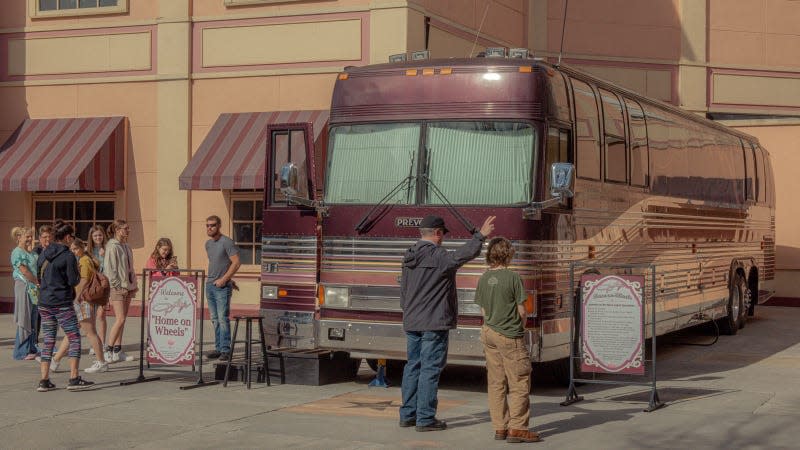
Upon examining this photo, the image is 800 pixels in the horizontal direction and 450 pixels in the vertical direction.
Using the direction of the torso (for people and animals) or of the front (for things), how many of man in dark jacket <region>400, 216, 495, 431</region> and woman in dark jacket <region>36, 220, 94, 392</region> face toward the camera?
0

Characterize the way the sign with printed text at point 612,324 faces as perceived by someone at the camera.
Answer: facing the viewer

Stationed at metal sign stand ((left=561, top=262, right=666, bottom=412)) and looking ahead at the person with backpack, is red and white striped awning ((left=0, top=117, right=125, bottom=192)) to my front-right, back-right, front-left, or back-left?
front-right

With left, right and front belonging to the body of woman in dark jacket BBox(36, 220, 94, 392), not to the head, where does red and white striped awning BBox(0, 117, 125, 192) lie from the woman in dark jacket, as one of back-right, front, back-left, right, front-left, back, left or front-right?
front-left

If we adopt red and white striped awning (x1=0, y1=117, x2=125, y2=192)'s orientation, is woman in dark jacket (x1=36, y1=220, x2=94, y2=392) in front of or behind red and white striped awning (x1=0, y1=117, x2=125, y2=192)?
in front

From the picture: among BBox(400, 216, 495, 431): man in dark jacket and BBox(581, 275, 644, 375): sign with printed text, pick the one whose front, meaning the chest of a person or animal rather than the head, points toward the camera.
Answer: the sign with printed text

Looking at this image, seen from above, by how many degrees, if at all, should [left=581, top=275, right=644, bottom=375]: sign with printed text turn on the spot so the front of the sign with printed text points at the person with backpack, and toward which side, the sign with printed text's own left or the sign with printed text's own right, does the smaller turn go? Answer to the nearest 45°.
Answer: approximately 90° to the sign with printed text's own right

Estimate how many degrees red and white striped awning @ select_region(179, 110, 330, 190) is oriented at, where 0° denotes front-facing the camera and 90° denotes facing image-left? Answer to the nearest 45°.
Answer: approximately 45°

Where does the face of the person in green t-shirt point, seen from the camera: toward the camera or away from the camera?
away from the camera

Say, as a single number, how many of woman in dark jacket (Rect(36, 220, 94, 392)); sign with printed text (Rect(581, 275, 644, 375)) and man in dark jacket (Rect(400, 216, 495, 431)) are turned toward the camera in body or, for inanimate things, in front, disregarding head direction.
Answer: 1

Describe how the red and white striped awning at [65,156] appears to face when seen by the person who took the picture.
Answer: facing the viewer and to the left of the viewer

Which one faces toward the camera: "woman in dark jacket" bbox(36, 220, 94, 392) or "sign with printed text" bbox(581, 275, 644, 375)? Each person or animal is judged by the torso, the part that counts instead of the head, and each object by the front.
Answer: the sign with printed text

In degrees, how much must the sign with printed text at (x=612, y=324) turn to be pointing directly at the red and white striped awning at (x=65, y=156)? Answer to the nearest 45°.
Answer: approximately 135° to its right

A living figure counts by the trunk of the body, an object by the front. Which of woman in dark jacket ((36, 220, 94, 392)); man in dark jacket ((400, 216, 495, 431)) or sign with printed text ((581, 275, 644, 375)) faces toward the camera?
the sign with printed text

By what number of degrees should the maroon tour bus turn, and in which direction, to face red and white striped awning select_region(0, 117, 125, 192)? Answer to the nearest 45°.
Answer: approximately 90° to its right

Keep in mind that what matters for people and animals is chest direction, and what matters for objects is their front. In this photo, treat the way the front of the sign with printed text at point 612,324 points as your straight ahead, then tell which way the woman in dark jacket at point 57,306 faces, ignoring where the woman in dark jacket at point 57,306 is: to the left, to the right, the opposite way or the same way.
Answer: the opposite way
